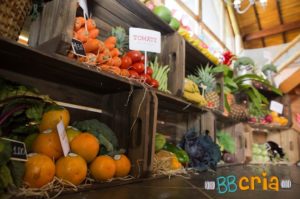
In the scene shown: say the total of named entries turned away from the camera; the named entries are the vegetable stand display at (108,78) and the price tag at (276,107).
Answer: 0

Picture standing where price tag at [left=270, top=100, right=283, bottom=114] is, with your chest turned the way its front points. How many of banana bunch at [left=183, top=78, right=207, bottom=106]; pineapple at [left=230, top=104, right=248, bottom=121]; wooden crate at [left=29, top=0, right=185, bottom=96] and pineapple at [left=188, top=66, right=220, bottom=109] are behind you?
0

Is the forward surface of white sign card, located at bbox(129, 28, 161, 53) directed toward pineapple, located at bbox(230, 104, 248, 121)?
no

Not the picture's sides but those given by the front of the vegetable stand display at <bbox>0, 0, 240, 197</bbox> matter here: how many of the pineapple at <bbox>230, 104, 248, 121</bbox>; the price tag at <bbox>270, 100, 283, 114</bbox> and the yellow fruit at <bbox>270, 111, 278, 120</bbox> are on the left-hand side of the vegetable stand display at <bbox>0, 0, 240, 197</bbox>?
3

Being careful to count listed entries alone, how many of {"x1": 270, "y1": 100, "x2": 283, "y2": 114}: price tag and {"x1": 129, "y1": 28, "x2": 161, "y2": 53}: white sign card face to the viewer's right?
0

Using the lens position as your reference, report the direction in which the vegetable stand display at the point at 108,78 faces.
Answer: facing the viewer and to the right of the viewer

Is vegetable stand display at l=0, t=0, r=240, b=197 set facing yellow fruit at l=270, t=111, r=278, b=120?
no

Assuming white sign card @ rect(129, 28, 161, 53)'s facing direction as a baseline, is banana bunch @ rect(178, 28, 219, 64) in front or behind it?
behind

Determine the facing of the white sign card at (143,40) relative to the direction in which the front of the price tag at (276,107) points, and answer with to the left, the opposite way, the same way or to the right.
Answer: the same way

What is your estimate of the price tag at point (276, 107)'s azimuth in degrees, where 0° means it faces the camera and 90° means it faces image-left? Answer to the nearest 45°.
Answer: approximately 45°

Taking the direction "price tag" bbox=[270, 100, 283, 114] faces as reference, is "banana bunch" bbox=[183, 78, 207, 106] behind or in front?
in front

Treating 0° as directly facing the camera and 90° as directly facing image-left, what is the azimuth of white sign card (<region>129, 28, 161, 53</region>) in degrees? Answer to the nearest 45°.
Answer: approximately 0°

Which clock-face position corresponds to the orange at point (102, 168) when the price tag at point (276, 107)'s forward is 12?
The orange is roughly at 11 o'clock from the price tag.

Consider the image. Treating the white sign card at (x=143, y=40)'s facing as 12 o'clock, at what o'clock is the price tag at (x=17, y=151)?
The price tag is roughly at 1 o'clock from the white sign card.

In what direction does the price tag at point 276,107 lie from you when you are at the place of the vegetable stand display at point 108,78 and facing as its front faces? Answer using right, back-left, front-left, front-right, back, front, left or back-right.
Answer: left
